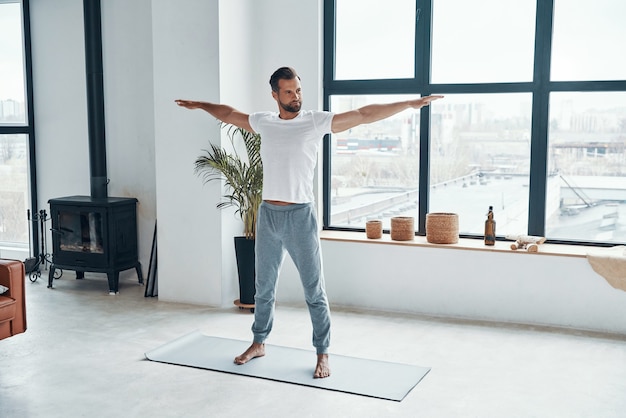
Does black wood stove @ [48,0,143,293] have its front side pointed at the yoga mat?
no

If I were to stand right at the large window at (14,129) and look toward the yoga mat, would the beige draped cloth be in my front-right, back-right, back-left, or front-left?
front-left

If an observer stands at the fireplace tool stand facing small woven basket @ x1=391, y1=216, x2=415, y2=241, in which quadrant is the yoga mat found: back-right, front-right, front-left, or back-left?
front-right

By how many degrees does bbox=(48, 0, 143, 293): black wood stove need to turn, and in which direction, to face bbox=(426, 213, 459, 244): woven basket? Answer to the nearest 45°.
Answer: approximately 90° to its left

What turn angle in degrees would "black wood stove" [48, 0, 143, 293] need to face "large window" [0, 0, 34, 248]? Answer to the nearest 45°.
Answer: approximately 90° to its right

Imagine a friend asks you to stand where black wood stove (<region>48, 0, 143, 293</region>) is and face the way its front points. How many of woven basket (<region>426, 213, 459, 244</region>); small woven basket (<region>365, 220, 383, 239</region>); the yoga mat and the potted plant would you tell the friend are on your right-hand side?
0

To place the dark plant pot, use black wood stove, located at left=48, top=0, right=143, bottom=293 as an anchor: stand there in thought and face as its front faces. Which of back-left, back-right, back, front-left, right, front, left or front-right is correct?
left

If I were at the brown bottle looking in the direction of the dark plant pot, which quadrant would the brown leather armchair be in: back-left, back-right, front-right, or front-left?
front-left

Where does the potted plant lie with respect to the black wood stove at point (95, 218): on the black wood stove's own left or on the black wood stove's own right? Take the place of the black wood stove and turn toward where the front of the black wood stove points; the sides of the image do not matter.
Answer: on the black wood stove's own left

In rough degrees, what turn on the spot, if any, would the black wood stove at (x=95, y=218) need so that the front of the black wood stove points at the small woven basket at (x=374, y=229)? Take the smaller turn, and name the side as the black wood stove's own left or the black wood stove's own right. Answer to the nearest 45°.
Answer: approximately 90° to the black wood stove's own left

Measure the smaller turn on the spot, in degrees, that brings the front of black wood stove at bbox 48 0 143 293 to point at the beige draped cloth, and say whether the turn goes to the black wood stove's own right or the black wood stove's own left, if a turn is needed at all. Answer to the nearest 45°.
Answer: approximately 90° to the black wood stove's own left

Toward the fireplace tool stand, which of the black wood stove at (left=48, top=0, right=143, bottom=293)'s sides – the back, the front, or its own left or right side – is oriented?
right

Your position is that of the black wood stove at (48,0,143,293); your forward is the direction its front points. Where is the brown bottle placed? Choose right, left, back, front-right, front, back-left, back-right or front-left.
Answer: left

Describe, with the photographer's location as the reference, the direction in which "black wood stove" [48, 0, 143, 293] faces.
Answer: facing the viewer and to the left of the viewer

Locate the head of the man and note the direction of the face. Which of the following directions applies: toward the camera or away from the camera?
toward the camera

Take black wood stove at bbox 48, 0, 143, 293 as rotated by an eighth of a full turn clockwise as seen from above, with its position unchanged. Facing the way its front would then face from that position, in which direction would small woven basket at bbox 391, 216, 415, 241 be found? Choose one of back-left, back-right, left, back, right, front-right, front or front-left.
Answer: back-left
